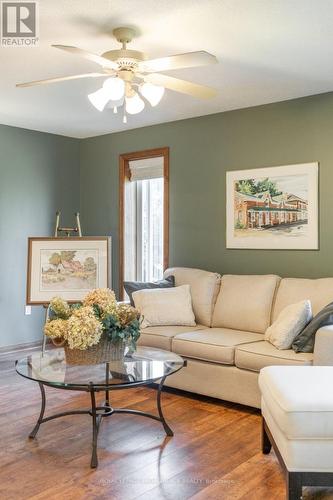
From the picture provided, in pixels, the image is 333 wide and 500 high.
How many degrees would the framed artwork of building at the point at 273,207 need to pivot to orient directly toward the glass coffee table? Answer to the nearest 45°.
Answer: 0° — it already faces it

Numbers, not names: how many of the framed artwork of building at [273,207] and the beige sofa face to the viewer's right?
0

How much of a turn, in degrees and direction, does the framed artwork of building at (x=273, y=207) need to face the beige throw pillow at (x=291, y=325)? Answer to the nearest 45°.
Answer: approximately 45° to its left

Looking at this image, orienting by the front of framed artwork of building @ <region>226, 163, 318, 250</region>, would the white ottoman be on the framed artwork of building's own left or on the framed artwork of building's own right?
on the framed artwork of building's own left

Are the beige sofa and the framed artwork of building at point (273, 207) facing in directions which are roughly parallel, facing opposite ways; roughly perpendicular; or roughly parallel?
roughly parallel

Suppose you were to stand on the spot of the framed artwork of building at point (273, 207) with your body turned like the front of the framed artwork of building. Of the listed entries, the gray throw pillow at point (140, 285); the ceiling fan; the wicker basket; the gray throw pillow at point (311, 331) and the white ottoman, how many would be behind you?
0

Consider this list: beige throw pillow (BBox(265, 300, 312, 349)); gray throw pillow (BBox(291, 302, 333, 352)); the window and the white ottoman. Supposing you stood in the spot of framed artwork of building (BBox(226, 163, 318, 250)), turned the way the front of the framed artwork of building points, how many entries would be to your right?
1

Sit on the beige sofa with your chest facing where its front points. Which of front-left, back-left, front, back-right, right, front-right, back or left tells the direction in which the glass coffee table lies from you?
front

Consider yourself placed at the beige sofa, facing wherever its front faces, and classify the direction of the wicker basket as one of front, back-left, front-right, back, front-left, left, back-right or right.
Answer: front

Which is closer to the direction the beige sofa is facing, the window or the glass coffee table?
the glass coffee table

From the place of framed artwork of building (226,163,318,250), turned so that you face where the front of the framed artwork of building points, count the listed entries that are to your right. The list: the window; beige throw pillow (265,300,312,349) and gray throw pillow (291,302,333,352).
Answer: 1

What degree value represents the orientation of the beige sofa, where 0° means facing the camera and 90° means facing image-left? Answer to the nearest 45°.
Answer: approximately 45°

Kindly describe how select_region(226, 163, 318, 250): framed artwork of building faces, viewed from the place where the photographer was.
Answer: facing the viewer and to the left of the viewer

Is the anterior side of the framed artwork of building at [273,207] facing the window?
no

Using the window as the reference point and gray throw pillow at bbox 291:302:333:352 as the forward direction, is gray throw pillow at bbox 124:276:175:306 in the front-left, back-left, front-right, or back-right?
front-right

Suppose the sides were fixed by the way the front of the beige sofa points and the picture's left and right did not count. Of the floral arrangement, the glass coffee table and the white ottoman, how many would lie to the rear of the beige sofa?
0

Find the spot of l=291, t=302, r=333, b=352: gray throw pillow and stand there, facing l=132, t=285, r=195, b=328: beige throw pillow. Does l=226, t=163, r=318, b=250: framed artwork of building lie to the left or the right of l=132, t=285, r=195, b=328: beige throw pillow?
right
